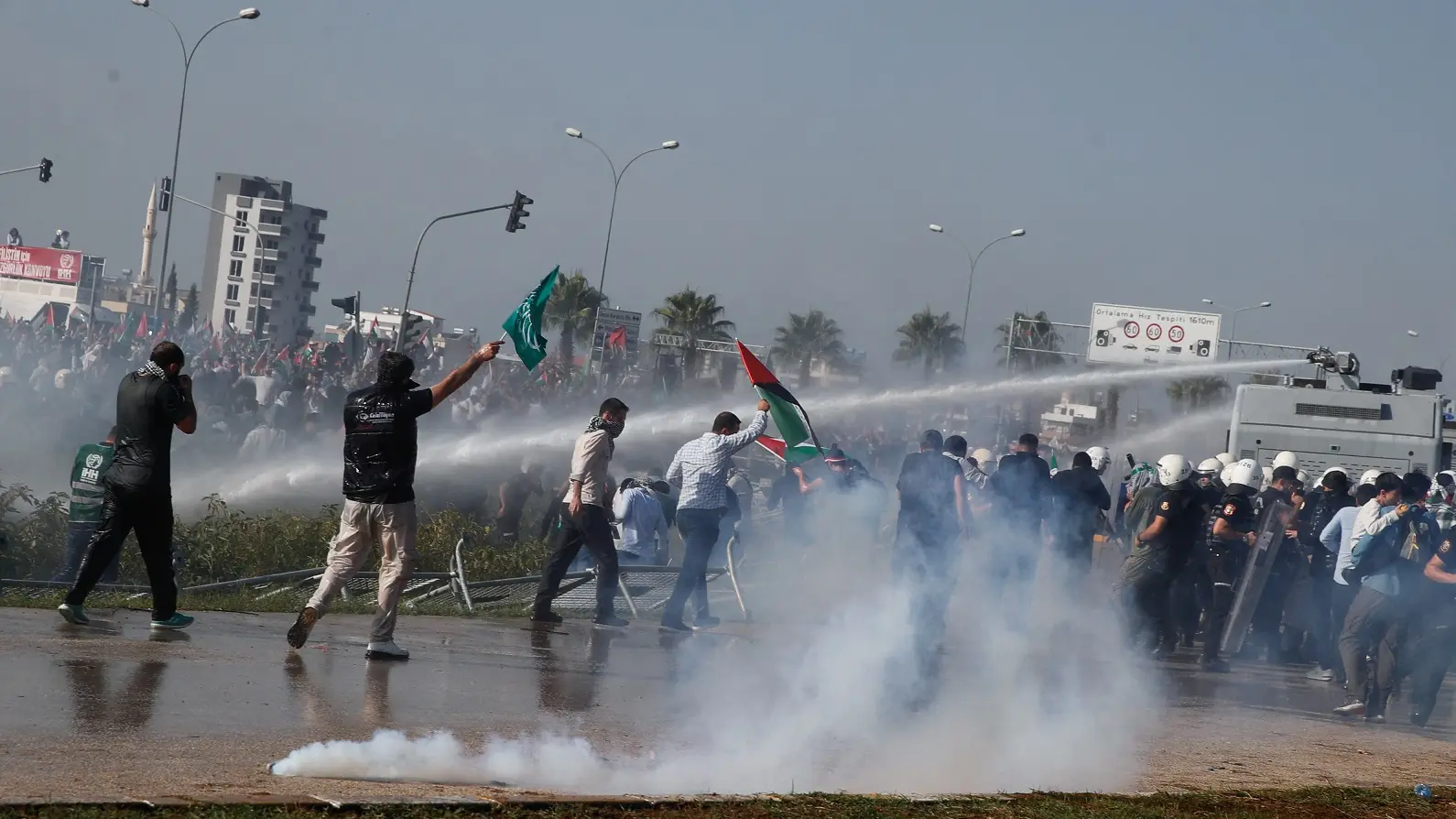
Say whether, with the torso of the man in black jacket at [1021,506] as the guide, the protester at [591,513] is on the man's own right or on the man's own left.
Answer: on the man's own left

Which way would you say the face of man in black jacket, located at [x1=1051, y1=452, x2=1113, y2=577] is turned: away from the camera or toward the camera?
away from the camera

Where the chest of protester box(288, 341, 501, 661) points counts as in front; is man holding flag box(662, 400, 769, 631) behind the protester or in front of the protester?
in front

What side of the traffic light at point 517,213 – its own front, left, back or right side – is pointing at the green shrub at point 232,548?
right

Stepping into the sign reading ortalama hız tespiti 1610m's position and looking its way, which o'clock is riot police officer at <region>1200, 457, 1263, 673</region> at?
The riot police officer is roughly at 12 o'clock from the sign reading ortalama hız tespiti 1610m.

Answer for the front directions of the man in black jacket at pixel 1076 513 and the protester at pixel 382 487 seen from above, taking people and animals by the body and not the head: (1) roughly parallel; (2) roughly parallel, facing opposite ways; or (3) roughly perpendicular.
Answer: roughly parallel

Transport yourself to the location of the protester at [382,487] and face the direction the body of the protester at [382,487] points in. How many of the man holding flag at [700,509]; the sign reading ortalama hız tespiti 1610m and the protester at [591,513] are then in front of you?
3

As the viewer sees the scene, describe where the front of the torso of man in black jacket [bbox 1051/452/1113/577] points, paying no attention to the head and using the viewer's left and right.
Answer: facing away from the viewer

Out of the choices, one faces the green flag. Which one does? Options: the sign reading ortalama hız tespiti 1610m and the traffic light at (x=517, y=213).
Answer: the sign reading ortalama hız tespiti 1610m

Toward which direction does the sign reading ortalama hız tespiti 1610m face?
toward the camera

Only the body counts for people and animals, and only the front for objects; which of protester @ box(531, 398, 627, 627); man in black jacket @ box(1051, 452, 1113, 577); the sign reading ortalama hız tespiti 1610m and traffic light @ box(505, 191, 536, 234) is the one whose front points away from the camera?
the man in black jacket

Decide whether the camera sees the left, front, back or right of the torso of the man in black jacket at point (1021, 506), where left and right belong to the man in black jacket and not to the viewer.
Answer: back

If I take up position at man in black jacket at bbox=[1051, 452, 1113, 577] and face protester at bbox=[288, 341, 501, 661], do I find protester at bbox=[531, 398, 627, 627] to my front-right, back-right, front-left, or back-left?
front-right

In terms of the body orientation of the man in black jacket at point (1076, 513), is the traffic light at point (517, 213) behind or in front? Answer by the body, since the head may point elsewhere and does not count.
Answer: in front

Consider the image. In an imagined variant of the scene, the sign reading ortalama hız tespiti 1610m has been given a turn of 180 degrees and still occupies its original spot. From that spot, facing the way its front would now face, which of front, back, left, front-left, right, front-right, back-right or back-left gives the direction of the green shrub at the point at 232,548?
back

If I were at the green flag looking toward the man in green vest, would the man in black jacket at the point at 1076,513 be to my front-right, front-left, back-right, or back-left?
back-right
